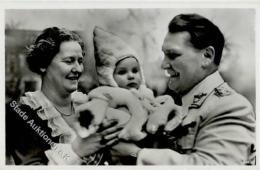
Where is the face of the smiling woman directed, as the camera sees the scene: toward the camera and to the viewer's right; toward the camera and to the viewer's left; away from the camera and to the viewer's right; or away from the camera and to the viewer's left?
toward the camera and to the viewer's right

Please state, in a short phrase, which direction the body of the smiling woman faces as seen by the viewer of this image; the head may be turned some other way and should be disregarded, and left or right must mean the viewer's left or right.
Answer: facing the viewer and to the right of the viewer
